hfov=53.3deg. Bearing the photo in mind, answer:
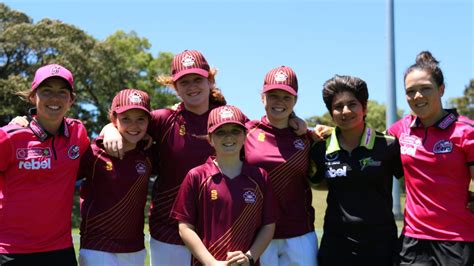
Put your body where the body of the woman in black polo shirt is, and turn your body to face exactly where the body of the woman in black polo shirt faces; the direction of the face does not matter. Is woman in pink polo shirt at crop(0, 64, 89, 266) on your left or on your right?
on your right

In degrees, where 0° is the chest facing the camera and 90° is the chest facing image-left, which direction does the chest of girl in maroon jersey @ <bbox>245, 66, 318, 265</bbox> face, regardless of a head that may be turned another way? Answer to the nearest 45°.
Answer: approximately 0°

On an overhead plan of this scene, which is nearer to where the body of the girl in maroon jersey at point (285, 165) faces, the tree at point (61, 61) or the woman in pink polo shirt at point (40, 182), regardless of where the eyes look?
the woman in pink polo shirt

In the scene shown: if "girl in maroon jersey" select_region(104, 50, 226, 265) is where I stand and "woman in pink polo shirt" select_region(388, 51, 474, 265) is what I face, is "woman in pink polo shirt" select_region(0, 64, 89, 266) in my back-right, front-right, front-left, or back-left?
back-right

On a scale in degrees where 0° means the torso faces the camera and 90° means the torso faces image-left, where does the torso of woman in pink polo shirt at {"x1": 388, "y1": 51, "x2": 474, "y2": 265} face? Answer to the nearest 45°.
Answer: approximately 45°

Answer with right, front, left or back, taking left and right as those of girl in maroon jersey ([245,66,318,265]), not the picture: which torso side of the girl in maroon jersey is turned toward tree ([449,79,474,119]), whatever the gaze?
back

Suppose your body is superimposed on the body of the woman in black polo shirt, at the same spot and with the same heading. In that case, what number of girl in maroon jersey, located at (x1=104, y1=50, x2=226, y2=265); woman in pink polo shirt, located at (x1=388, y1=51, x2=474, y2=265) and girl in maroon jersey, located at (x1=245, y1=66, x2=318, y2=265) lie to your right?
2

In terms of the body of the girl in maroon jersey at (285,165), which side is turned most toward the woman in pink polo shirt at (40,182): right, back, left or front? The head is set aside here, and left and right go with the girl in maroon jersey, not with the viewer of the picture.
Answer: right

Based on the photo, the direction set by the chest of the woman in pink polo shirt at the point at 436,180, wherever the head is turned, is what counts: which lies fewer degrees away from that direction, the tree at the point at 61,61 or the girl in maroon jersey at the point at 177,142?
the girl in maroon jersey

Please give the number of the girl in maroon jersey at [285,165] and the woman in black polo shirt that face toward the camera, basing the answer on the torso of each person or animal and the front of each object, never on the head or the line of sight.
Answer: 2
